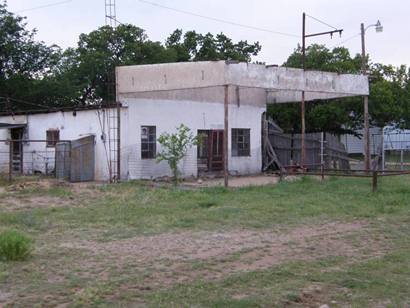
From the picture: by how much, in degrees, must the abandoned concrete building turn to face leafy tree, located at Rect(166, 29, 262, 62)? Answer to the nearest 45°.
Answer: approximately 135° to its left

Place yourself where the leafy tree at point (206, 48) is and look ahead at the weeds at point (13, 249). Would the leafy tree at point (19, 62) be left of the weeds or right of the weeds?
right

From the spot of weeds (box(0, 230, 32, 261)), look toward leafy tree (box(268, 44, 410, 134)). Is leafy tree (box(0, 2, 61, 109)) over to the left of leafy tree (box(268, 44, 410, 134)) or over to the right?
left

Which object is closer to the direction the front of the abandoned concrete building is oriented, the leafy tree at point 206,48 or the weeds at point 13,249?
the weeds

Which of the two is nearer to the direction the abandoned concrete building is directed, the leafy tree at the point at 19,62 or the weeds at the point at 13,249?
the weeds

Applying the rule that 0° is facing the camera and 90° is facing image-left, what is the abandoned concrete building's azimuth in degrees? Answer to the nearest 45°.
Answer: approximately 315°

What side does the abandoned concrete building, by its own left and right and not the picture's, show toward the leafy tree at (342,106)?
left

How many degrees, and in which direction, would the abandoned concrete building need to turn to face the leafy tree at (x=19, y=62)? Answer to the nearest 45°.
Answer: approximately 180°

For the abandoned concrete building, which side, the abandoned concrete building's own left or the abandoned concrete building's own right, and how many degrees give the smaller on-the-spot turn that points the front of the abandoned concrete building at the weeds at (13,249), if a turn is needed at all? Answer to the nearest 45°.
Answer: approximately 45° to the abandoned concrete building's own right
